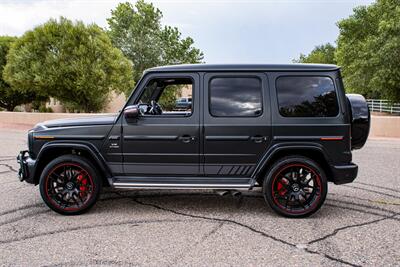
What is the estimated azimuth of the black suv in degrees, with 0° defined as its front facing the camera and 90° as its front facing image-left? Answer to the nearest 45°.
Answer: approximately 90°

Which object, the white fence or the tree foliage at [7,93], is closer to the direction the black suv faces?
the tree foliage

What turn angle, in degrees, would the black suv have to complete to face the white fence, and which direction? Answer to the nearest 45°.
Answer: approximately 135° to its right

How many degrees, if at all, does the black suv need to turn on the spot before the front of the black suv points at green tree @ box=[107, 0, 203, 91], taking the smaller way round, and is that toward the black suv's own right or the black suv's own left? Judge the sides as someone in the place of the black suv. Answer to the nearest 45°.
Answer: approximately 90° to the black suv's own right

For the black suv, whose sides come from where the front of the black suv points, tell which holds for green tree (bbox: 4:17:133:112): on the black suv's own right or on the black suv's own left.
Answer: on the black suv's own right

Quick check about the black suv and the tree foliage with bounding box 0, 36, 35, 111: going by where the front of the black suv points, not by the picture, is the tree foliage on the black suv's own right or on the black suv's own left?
on the black suv's own right

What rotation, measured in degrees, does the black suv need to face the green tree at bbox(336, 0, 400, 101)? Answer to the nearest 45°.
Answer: approximately 135° to its right
